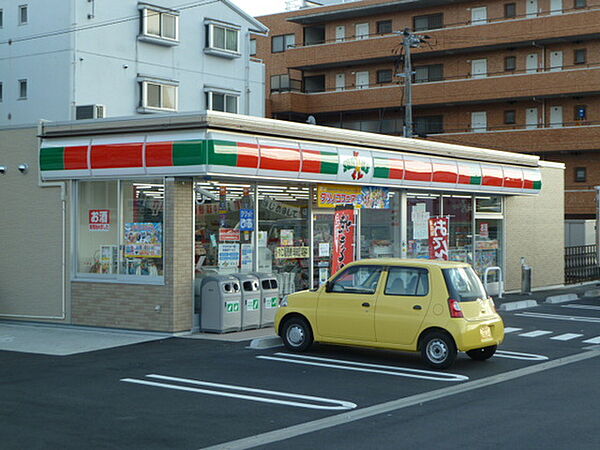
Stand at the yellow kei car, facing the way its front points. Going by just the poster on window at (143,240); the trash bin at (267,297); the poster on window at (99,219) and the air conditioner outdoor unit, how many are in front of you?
4

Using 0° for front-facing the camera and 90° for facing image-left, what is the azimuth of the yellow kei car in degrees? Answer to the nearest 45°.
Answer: approximately 135°

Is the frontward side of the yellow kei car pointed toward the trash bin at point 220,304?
yes

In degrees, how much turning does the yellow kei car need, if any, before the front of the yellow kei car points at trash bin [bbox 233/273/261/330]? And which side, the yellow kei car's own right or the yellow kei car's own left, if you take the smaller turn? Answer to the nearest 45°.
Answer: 0° — it already faces it

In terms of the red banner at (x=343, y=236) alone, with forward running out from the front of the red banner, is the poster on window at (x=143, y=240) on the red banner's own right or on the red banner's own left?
on the red banner's own right

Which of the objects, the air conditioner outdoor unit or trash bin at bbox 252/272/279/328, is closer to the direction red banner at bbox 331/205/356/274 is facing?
the trash bin

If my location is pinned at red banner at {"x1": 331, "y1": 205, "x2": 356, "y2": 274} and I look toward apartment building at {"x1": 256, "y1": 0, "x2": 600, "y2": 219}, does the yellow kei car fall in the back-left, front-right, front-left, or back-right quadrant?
back-right

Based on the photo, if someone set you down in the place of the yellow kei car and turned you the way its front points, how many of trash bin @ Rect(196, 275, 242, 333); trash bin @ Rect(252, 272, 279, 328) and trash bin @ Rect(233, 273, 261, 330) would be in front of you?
3

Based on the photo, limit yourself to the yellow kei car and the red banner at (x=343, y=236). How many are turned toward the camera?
1
